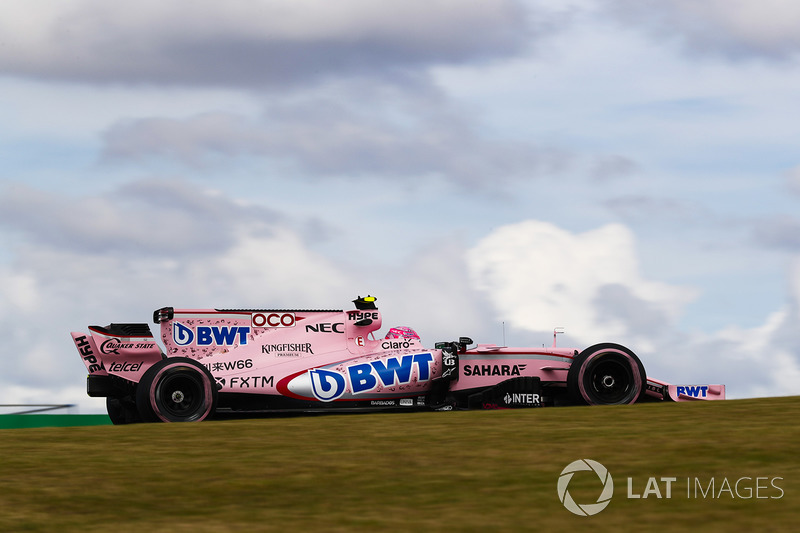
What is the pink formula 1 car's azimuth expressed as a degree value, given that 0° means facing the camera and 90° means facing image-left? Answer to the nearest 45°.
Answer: approximately 270°
